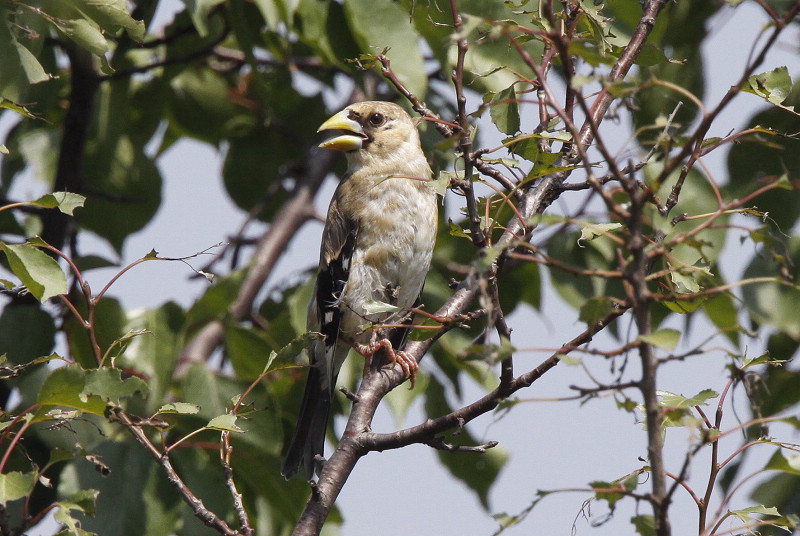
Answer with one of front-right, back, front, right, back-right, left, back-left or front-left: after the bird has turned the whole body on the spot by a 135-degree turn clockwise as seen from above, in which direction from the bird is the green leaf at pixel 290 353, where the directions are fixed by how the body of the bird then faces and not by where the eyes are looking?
left

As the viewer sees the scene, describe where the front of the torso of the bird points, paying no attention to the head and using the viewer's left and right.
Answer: facing the viewer and to the right of the viewer

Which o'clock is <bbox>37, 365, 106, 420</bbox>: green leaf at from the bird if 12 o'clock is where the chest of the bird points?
The green leaf is roughly at 2 o'clock from the bird.

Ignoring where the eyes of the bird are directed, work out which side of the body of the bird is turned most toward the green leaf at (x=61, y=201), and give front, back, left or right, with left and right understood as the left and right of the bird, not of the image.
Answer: right

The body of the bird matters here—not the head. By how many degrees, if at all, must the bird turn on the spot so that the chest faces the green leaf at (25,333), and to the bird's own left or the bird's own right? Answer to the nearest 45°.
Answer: approximately 135° to the bird's own right
